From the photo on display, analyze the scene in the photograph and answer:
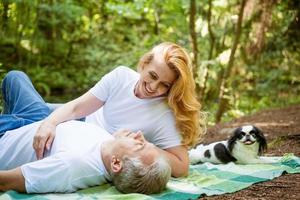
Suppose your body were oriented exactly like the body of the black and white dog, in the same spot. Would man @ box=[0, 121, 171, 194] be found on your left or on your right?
on your right

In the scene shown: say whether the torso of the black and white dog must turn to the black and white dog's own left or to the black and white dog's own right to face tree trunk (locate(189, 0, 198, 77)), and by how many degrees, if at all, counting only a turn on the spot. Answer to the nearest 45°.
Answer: approximately 135° to the black and white dog's own left

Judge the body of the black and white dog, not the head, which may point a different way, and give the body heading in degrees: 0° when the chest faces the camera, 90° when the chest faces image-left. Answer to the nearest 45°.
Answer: approximately 315°
